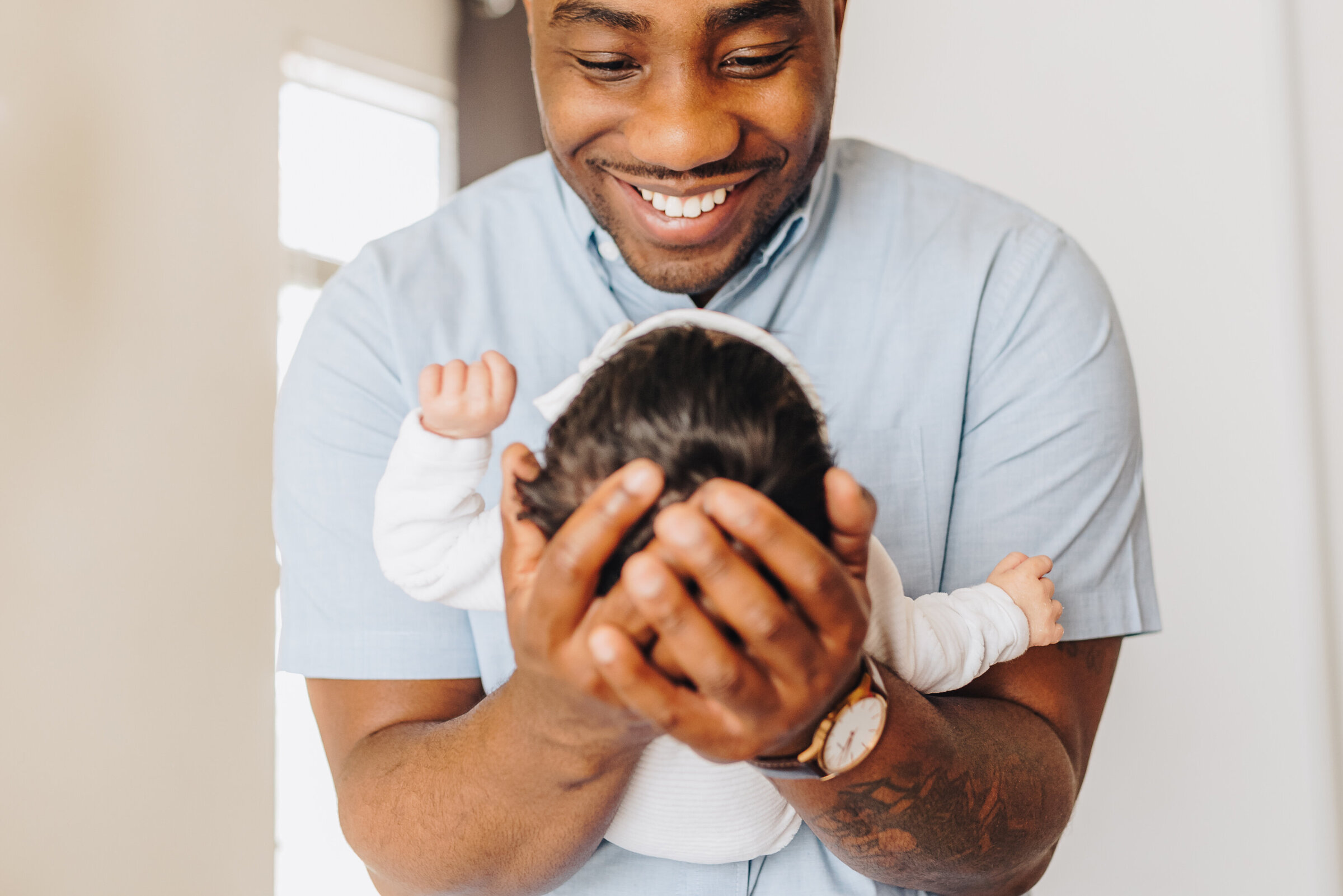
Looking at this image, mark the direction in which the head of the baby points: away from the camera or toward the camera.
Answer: away from the camera

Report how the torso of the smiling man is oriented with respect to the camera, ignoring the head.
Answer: toward the camera
